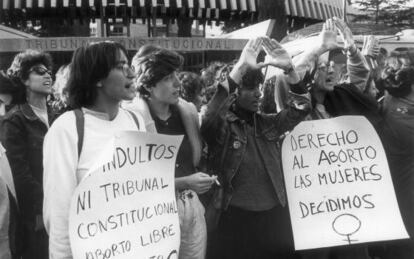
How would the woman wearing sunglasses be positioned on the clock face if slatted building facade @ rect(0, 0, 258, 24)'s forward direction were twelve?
The woman wearing sunglasses is roughly at 12 o'clock from the slatted building facade.

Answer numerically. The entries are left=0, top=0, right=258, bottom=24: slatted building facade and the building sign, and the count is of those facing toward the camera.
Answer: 2

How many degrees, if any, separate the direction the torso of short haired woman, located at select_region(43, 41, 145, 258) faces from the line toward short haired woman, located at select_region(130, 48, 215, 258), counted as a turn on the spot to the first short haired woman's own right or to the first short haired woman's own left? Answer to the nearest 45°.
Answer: approximately 90° to the first short haired woman's own left

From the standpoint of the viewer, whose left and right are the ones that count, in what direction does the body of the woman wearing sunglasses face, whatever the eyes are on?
facing the viewer and to the right of the viewer

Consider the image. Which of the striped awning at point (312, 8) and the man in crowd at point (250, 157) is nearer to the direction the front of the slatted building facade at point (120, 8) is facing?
the man in crowd

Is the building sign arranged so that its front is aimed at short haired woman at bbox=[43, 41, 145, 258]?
yes

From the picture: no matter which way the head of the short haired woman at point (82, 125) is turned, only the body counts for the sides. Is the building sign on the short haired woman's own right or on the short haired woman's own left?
on the short haired woman's own left

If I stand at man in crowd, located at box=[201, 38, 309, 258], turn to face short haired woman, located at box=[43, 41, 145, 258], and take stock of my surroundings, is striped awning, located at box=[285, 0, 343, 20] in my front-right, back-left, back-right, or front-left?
back-right

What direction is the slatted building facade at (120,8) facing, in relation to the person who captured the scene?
facing the viewer

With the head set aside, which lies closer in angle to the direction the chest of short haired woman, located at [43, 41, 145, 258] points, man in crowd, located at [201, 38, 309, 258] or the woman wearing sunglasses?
the man in crowd

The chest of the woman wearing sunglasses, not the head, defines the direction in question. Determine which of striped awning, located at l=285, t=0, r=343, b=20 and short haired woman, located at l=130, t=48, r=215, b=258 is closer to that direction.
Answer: the short haired woman

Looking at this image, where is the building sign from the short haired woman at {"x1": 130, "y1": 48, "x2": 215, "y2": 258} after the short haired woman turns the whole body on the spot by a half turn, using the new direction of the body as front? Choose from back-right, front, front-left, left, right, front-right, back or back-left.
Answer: front-right

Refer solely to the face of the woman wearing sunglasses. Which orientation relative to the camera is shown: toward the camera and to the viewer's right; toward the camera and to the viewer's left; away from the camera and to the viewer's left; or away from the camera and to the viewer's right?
toward the camera and to the viewer's right

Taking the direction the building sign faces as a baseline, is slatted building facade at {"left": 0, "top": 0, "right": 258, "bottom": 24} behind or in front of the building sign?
behind

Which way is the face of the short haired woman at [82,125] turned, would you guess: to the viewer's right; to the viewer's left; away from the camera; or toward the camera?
to the viewer's right

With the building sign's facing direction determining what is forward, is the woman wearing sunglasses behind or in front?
in front
